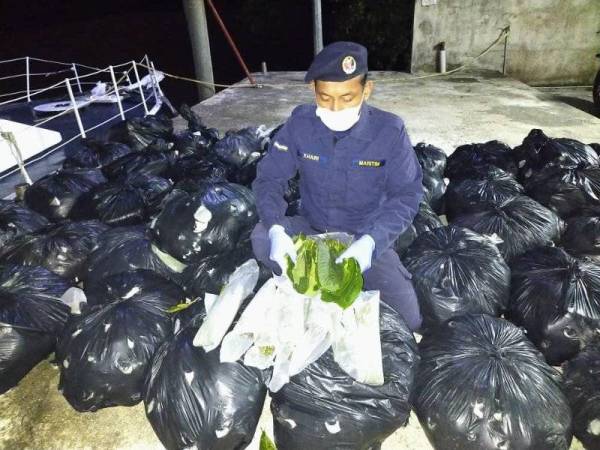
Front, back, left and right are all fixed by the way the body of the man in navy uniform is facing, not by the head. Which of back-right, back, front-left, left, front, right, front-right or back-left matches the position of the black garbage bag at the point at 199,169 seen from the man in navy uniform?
back-right

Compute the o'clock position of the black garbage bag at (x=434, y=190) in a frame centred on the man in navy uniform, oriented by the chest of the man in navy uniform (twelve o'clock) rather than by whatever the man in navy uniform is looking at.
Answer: The black garbage bag is roughly at 7 o'clock from the man in navy uniform.

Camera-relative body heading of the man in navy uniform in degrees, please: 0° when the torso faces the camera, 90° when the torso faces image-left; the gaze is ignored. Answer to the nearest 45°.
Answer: approximately 0°

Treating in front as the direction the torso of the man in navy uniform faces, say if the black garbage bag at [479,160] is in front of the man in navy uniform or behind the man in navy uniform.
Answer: behind

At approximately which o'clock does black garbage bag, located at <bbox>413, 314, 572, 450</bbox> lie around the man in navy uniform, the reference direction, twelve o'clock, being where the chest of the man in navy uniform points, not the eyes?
The black garbage bag is roughly at 11 o'clock from the man in navy uniform.

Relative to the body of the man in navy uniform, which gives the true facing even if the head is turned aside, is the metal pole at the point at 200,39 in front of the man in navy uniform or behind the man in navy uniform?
behind

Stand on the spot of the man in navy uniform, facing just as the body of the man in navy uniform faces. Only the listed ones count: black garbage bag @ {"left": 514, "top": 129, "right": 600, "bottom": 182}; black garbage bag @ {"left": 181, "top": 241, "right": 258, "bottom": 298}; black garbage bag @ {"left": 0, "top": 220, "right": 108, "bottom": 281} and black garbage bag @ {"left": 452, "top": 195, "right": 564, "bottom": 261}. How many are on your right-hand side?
2

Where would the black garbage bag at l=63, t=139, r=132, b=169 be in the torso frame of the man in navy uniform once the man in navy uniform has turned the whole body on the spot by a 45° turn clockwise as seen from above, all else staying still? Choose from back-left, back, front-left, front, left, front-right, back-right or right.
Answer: right
